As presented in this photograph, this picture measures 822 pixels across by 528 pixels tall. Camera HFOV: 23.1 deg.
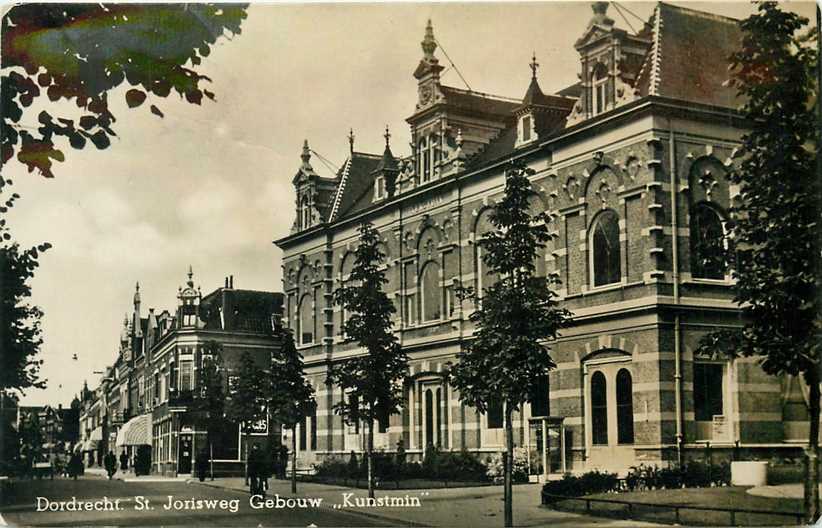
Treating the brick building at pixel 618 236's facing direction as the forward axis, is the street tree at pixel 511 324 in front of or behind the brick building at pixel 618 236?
in front

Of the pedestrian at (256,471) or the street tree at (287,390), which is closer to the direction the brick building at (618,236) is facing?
the pedestrian

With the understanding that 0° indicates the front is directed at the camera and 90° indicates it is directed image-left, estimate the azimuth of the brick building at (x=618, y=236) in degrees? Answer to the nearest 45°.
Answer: approximately 45°
